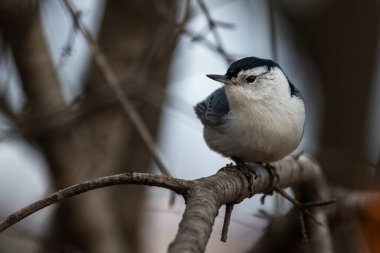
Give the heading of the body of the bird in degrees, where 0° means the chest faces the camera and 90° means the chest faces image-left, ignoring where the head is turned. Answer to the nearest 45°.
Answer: approximately 315°

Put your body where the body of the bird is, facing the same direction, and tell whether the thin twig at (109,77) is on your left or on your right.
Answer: on your right

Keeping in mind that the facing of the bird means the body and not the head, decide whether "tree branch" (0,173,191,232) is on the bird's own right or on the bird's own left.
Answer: on the bird's own right
